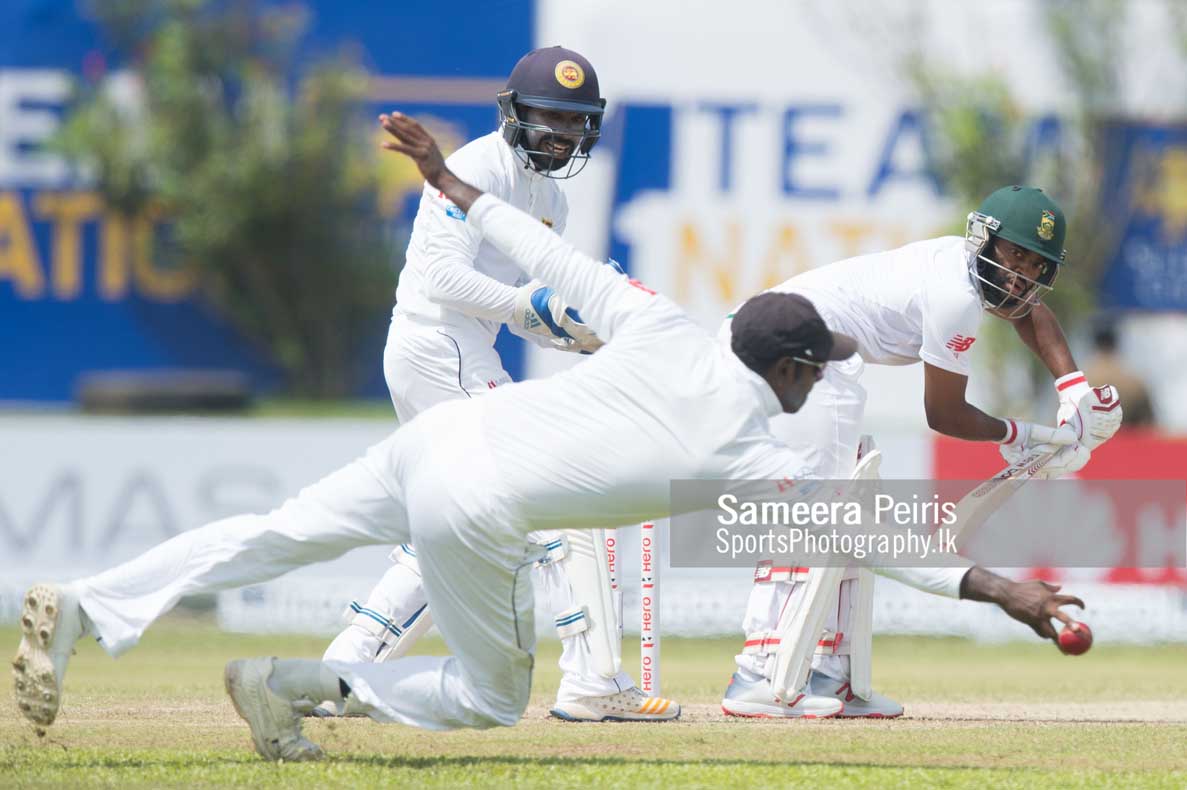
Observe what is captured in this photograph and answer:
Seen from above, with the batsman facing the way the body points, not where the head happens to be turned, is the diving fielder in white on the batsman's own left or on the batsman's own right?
on the batsman's own right
